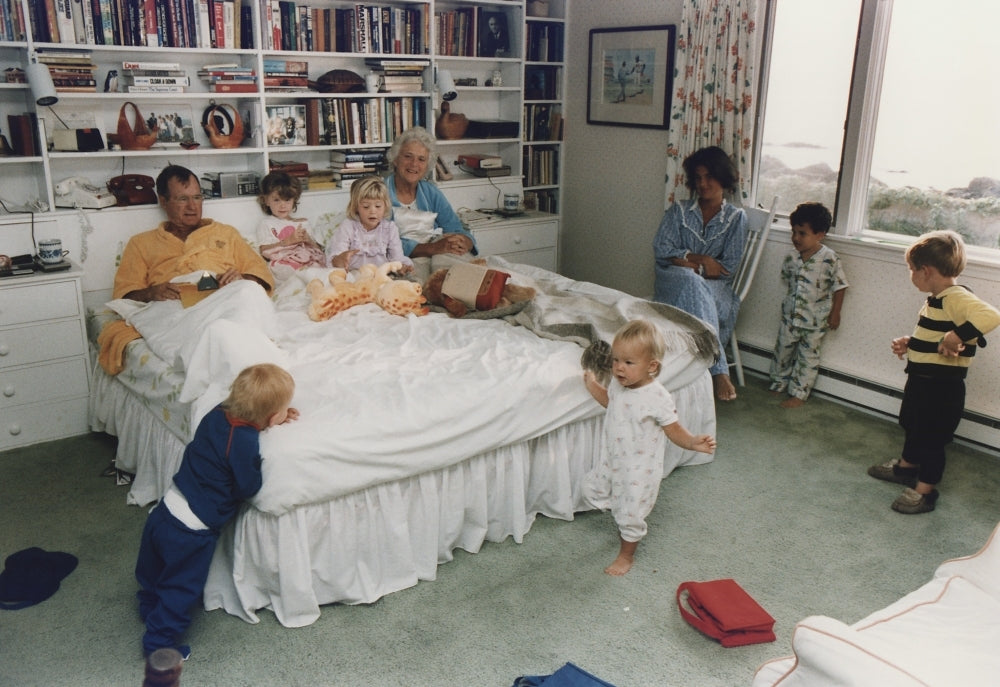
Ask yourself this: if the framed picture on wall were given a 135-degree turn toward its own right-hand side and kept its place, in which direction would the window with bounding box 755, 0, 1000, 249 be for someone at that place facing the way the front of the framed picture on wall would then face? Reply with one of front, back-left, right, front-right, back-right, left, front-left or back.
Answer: back-right

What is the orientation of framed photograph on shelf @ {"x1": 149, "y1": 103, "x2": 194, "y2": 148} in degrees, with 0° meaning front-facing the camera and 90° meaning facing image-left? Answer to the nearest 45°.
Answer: approximately 0°

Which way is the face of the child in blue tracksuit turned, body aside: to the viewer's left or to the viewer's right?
to the viewer's right

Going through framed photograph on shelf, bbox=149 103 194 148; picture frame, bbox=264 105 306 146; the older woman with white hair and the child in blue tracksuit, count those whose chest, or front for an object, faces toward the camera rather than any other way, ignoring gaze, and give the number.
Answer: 3

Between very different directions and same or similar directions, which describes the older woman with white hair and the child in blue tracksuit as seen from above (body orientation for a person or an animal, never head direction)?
very different directions

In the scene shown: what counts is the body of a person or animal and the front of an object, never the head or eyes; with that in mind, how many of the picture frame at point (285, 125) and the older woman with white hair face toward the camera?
2

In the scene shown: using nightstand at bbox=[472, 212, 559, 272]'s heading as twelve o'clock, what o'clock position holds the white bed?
The white bed is roughly at 2 o'clock from the nightstand.

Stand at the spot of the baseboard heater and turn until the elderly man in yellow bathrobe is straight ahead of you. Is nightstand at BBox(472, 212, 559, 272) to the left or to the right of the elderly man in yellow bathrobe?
right

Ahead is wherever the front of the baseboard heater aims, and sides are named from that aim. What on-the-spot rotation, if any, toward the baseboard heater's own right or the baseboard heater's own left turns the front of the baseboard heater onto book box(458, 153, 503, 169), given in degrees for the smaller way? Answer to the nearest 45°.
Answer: approximately 45° to the baseboard heater's own right
